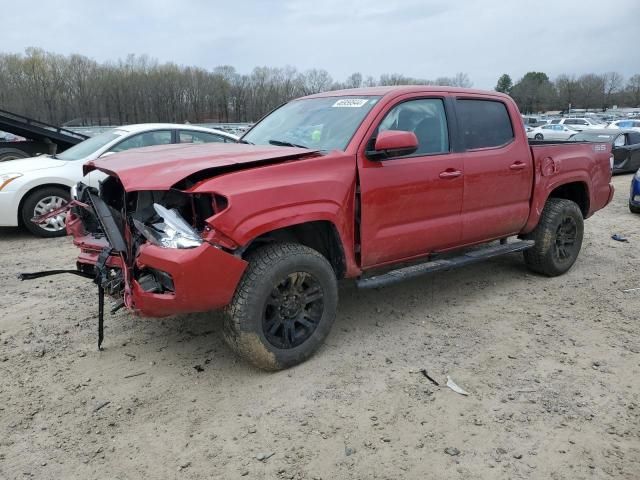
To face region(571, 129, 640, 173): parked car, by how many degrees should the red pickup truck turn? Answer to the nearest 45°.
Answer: approximately 180°

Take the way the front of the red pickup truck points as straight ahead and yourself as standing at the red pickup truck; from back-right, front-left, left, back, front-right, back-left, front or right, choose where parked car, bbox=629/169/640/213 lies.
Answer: back

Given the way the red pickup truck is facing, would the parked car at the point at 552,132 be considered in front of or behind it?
behind

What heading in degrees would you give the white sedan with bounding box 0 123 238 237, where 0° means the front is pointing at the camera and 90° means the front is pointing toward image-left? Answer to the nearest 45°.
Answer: approximately 45°

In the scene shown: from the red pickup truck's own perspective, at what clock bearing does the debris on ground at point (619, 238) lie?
The debris on ground is roughly at 6 o'clock from the red pickup truck.

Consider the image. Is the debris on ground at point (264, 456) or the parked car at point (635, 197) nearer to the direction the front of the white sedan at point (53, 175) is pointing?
the debris on ground

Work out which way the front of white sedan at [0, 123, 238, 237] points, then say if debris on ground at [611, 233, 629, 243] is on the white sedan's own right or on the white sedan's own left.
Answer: on the white sedan's own left

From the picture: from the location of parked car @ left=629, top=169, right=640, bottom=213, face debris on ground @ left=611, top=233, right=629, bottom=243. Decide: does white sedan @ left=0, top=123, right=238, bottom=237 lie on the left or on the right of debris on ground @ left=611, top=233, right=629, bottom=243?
right

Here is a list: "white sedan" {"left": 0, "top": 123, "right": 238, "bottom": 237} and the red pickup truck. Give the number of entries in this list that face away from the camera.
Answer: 0

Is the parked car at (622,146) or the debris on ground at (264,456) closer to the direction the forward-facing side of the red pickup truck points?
the debris on ground

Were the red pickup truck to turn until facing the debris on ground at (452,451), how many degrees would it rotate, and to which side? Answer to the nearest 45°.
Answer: approximately 90° to its left
